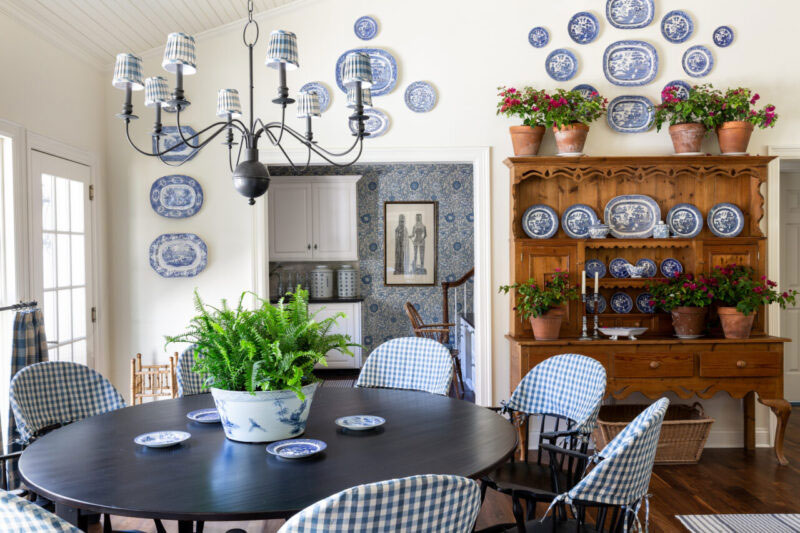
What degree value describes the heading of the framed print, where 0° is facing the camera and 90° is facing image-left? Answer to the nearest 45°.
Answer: approximately 0°

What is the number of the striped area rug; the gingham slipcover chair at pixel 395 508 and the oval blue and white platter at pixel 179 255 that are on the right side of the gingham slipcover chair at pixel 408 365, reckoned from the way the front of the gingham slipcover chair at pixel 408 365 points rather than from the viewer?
1

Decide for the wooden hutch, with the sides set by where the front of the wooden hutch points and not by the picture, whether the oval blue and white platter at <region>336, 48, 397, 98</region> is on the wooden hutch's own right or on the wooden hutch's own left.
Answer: on the wooden hutch's own right

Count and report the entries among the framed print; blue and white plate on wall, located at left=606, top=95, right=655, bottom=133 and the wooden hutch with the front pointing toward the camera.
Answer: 3

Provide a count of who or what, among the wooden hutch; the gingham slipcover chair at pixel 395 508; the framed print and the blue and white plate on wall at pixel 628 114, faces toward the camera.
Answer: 3

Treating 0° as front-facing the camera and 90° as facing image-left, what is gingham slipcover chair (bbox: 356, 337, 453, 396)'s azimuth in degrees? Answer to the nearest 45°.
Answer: approximately 45°
